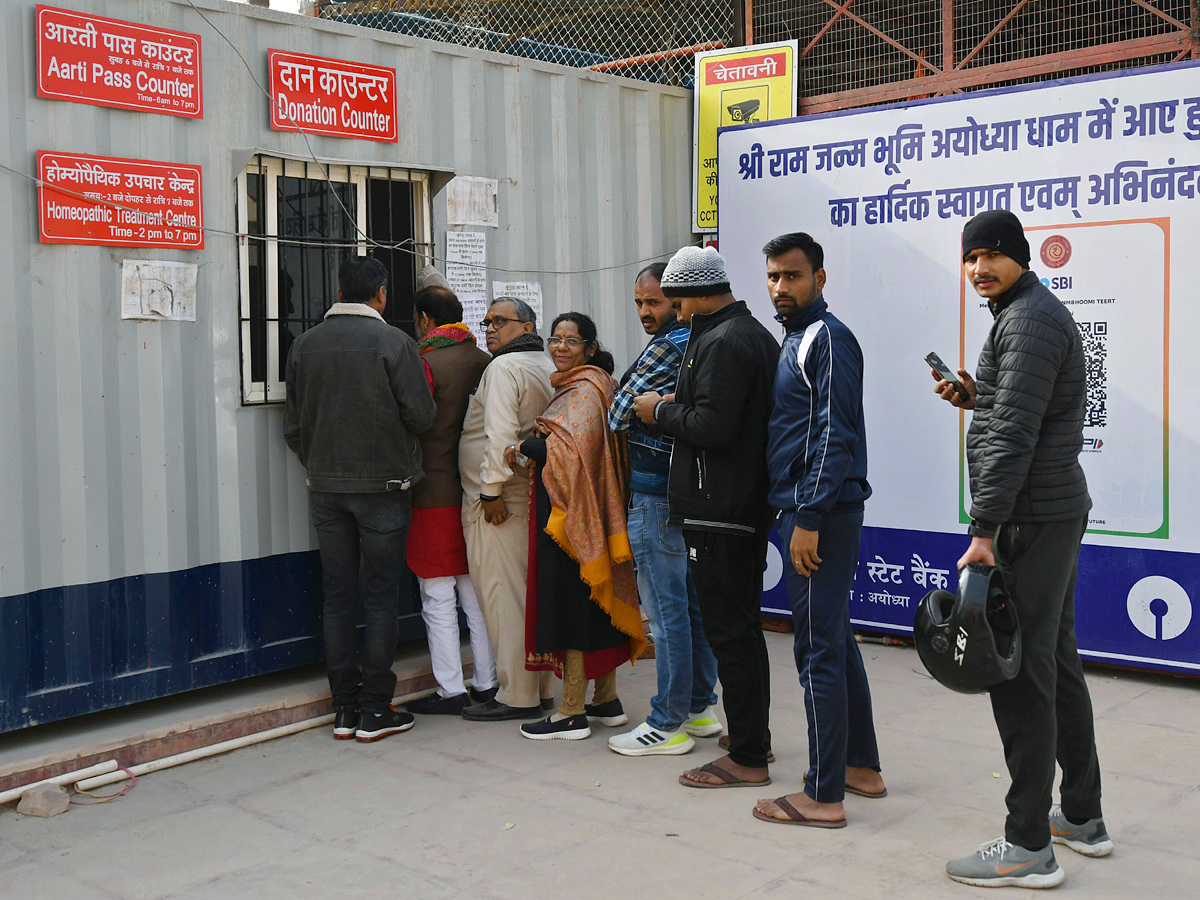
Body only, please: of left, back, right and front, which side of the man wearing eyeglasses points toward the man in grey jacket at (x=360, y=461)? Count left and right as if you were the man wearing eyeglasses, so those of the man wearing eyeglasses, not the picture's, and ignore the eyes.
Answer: front

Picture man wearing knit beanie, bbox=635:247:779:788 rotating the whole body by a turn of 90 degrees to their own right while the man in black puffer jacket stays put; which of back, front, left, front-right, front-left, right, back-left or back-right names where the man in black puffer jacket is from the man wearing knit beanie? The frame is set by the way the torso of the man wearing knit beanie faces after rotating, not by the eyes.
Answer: back-right

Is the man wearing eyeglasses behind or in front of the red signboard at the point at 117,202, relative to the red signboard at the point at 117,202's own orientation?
in front

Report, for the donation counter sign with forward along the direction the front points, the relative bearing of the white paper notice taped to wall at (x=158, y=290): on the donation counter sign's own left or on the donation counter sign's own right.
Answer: on the donation counter sign's own right

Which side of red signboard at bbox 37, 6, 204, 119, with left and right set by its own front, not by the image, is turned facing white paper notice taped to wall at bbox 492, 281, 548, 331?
left

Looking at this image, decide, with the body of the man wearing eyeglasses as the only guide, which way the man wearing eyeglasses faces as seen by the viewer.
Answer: to the viewer's left

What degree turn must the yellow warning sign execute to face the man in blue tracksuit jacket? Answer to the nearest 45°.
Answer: approximately 45° to its left
